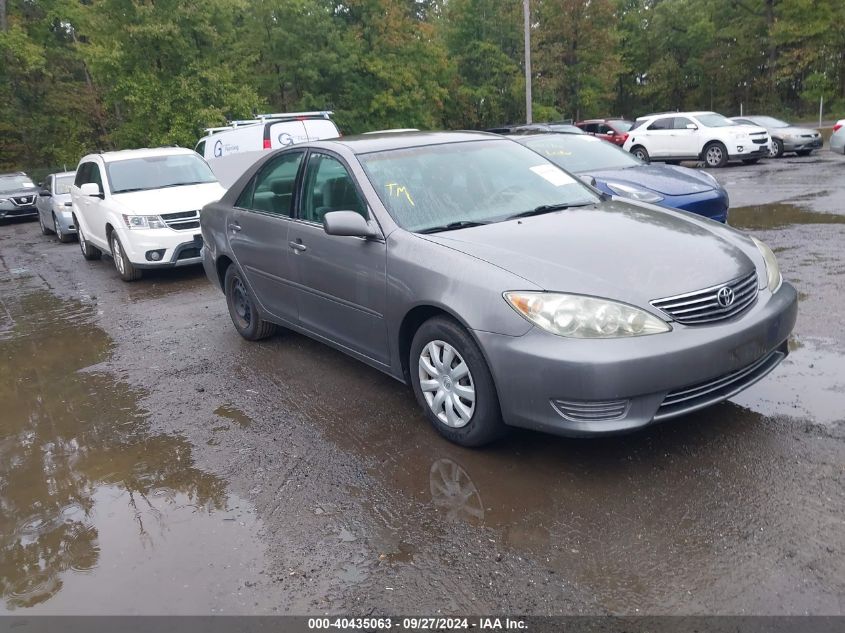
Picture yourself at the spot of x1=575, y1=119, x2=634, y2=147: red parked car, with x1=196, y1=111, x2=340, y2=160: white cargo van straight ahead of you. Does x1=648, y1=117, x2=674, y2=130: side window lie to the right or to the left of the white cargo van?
left

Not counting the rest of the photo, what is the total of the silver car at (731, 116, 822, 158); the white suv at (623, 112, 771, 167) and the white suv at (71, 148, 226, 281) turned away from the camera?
0

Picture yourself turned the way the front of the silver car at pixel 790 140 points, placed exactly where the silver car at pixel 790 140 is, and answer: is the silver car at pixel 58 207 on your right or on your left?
on your right

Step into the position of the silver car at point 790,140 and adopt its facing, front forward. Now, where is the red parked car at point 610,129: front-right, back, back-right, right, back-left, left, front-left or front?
back

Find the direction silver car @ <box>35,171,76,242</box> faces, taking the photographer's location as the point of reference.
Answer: facing the viewer and to the right of the viewer

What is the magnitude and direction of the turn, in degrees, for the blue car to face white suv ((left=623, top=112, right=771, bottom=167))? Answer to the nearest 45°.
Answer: approximately 135° to its left

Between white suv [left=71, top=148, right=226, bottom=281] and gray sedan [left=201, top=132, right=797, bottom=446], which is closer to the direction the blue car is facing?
the gray sedan

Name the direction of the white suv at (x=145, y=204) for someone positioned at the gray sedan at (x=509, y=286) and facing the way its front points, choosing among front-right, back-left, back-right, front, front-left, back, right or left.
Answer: back

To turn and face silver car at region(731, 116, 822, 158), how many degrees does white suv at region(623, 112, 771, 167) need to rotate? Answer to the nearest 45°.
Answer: approximately 90° to its left

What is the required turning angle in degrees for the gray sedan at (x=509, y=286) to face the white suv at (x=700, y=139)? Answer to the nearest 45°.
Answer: approximately 135° to its left

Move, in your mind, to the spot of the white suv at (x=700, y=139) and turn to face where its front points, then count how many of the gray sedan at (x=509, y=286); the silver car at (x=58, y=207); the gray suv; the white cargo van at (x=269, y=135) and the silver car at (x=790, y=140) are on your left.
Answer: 1

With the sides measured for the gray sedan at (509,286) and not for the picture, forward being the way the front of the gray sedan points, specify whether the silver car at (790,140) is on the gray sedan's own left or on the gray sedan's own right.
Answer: on the gray sedan's own left
